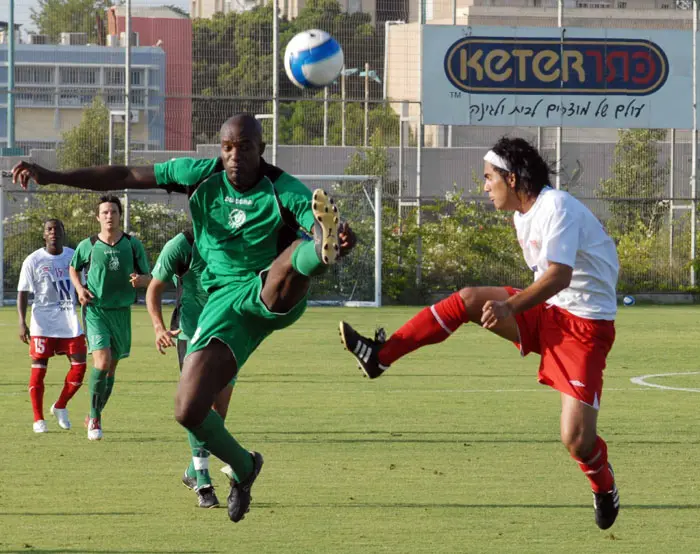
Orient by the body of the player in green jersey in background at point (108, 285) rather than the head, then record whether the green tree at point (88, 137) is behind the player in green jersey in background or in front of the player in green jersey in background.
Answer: behind

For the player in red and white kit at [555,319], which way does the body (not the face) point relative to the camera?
to the viewer's left

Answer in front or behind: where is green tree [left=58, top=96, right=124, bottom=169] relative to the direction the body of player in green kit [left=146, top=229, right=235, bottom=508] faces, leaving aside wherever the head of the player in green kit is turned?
behind

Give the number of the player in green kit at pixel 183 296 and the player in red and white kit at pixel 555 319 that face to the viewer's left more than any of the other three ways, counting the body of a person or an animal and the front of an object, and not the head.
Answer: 1

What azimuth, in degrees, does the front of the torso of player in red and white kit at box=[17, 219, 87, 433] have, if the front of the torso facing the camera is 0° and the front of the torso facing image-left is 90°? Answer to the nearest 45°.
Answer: approximately 0°

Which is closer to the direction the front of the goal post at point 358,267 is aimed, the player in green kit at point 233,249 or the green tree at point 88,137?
the player in green kit

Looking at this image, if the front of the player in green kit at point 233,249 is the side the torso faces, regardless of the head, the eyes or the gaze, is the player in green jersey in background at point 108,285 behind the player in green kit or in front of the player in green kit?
behind

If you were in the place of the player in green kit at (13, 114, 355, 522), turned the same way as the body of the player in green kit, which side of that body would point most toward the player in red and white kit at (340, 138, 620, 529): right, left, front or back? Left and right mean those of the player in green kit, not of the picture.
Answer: left

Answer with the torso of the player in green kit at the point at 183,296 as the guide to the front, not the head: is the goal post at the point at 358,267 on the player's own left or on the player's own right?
on the player's own left

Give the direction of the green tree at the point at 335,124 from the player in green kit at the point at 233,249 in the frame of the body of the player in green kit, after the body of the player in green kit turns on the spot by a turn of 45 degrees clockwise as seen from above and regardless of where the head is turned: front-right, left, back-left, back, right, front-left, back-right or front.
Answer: back-right
